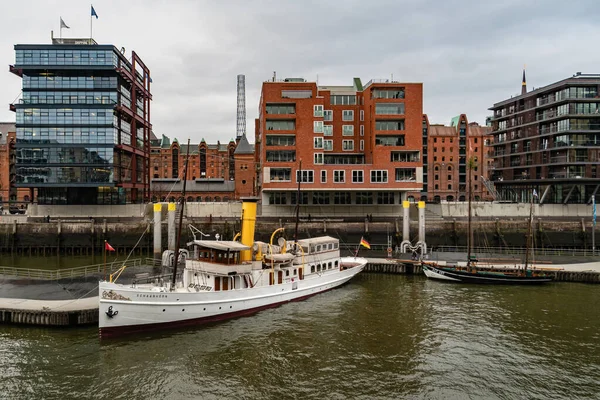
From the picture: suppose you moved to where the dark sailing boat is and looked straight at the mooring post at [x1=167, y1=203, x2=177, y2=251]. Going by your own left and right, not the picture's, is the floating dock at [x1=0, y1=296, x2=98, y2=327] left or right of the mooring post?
left

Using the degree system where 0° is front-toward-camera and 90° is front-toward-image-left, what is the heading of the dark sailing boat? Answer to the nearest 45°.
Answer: approximately 90°

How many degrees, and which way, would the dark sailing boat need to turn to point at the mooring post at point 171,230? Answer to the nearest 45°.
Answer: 0° — it already faces it

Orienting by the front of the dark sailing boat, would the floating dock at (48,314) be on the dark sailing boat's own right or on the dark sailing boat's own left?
on the dark sailing boat's own left

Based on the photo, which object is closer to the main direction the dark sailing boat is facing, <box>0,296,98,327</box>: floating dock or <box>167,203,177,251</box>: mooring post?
the mooring post

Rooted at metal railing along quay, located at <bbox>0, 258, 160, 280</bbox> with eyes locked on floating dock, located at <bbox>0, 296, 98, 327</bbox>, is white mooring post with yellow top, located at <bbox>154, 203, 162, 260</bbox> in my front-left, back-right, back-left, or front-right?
back-left

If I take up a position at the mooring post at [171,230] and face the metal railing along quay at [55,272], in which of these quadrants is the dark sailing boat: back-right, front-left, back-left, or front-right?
back-left
